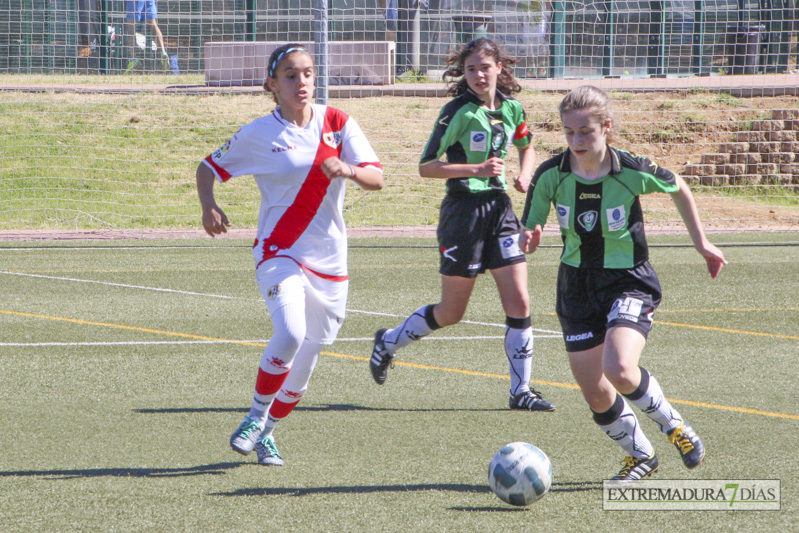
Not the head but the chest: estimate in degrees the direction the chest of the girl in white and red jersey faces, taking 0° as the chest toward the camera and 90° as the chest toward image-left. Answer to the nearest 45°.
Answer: approximately 315°

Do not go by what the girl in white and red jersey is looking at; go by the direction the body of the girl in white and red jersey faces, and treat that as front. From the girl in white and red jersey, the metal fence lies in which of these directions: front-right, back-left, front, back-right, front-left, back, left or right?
back-left

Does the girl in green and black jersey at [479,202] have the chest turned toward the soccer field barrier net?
no

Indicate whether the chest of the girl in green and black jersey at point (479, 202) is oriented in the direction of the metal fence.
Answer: no

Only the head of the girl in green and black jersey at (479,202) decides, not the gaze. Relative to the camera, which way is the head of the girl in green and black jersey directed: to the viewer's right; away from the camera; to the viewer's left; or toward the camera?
toward the camera

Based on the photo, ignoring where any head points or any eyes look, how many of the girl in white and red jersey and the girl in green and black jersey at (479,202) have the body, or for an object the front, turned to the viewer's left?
0

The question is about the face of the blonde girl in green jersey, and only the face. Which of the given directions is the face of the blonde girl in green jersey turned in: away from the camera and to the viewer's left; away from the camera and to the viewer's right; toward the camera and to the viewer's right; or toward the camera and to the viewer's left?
toward the camera and to the viewer's left

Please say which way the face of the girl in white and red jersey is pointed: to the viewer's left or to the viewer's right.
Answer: to the viewer's right

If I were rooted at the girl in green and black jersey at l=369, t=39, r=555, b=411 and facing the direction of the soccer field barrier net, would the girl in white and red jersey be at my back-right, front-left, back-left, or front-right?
back-left

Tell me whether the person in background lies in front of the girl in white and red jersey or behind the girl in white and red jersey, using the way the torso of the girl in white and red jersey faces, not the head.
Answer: behind

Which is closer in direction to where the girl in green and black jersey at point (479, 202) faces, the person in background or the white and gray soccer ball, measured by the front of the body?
the white and gray soccer ball

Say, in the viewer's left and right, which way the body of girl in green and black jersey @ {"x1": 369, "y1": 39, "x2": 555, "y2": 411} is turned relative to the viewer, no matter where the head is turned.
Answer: facing the viewer and to the right of the viewer

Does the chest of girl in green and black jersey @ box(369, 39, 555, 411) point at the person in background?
no

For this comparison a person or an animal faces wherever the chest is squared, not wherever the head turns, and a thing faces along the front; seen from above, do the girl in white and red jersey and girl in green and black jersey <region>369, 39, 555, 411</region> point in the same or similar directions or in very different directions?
same or similar directions

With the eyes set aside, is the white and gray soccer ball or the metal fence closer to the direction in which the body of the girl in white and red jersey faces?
the white and gray soccer ball
